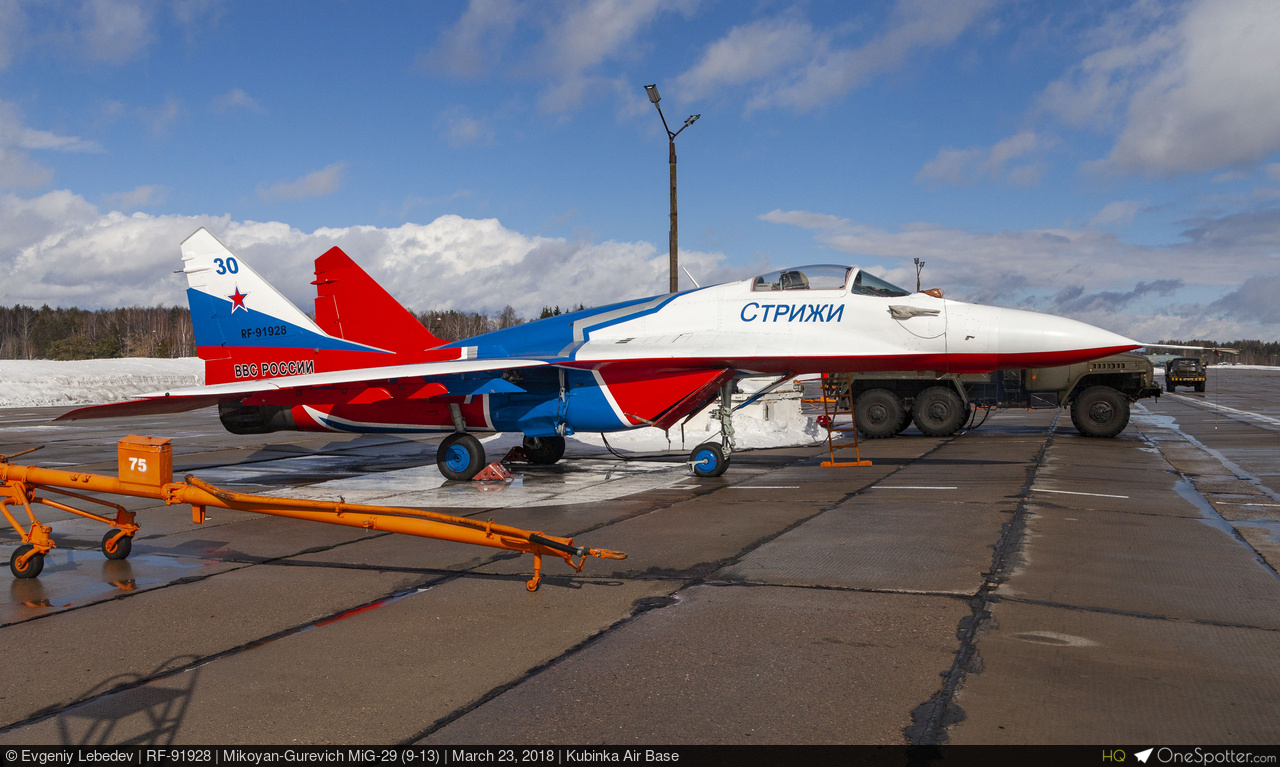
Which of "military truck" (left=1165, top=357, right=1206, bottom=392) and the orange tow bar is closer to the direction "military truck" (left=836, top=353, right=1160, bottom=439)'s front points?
the military truck

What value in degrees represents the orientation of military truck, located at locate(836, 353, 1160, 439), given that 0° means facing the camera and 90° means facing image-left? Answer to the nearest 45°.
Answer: approximately 270°

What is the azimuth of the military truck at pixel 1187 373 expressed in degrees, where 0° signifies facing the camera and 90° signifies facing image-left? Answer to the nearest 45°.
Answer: approximately 0°

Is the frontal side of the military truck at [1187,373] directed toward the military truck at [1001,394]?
yes

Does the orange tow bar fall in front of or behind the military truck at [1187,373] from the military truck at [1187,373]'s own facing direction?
in front

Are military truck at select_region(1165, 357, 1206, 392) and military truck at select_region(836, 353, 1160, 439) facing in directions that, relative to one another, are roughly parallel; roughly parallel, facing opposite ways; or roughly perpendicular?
roughly perpendicular

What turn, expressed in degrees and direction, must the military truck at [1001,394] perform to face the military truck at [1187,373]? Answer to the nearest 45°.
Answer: approximately 90° to its left

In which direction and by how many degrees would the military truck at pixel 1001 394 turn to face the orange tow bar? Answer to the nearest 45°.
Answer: approximately 90° to its right
